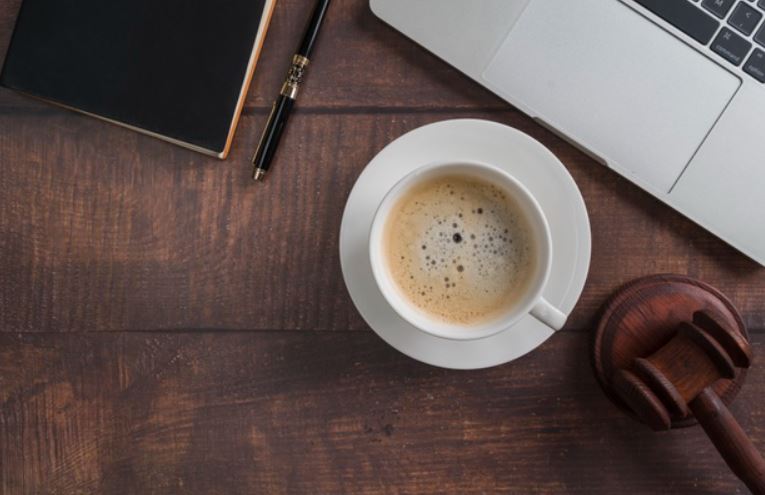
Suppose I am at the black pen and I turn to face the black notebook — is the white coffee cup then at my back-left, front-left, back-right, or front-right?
back-left

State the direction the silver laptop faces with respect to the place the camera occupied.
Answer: facing the viewer and to the left of the viewer
